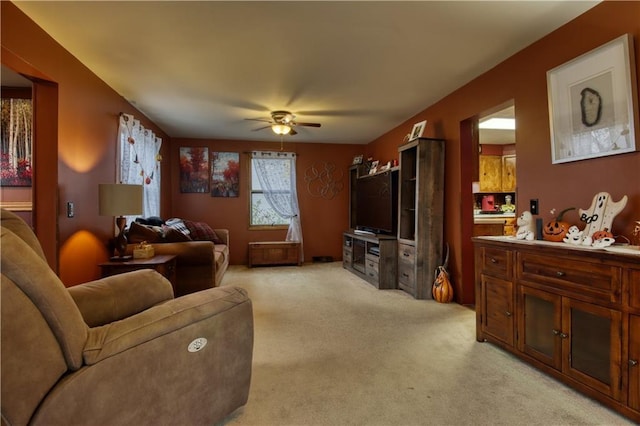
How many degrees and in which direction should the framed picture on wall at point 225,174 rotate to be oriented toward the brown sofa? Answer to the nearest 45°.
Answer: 0° — it already faces it

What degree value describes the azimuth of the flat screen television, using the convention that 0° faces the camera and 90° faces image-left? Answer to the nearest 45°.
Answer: approximately 45°

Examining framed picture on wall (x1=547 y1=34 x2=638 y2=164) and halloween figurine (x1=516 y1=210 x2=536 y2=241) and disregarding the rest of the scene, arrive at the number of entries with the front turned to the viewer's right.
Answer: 0

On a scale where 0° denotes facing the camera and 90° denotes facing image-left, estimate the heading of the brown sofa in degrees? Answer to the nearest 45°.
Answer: approximately 270°

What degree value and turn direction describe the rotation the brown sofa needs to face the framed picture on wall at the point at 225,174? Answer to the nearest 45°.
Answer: approximately 90° to its left

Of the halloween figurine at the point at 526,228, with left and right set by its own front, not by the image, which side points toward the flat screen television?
right

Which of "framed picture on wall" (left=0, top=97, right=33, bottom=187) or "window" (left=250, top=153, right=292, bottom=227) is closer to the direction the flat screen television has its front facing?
the framed picture on wall

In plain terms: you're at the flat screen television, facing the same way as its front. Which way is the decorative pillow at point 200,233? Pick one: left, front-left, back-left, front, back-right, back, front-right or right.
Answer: front-right

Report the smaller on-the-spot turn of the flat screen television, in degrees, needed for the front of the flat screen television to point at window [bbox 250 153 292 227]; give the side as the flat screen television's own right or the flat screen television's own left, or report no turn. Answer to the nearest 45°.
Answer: approximately 90° to the flat screen television's own right
